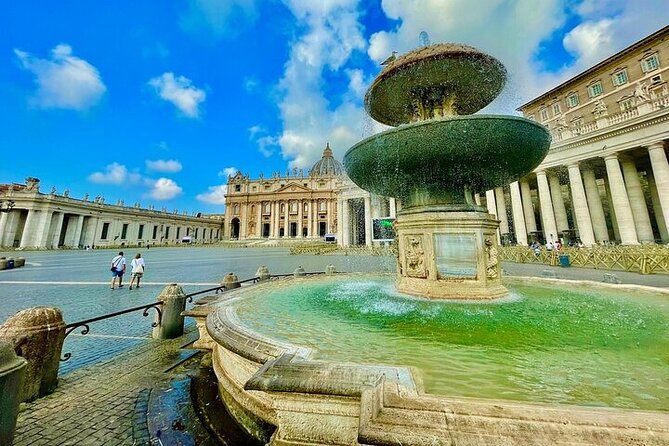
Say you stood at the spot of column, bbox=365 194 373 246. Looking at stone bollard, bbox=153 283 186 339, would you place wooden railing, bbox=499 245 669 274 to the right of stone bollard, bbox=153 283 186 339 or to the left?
left

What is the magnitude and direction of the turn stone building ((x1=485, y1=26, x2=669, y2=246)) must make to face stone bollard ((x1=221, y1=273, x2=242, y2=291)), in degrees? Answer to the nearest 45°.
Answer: approximately 45° to its left

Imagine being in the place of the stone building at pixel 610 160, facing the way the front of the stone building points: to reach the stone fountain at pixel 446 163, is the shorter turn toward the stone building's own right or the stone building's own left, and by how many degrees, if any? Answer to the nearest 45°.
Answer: approximately 45° to the stone building's own left

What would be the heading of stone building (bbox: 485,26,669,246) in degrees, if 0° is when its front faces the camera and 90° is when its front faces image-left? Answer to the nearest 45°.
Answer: approximately 45°

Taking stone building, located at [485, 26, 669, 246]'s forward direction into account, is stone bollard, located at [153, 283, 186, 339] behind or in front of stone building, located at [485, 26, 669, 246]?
in front

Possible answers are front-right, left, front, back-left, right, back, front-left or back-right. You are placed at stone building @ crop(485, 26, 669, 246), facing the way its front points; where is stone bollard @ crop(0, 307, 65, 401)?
front-left

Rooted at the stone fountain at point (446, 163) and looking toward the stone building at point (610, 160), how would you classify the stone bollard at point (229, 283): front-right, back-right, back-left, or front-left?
back-left
